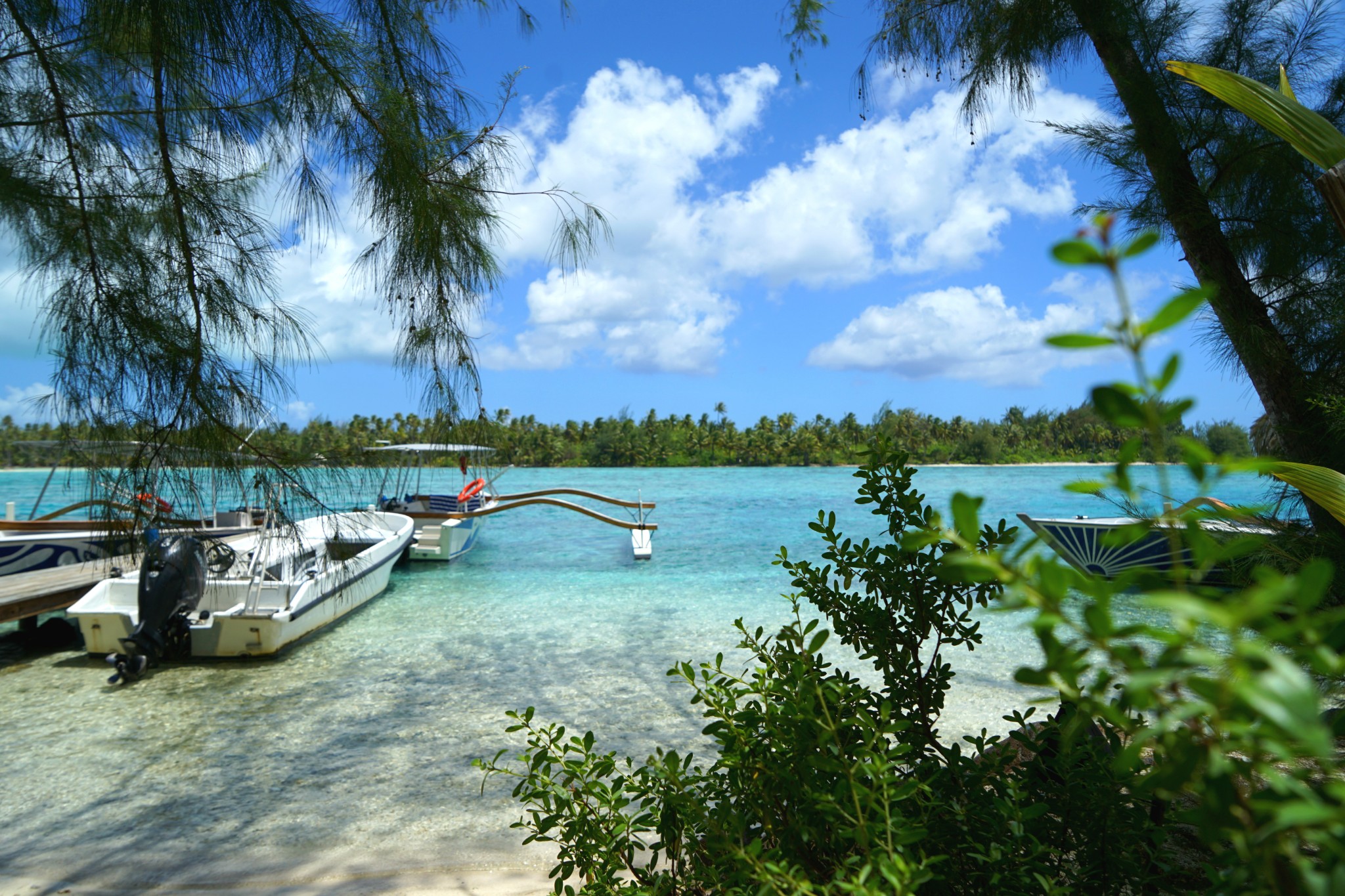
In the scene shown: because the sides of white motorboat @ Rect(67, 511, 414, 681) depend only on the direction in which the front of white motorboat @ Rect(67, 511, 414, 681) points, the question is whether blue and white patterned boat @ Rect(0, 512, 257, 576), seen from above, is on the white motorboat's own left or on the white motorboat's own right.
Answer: on the white motorboat's own left

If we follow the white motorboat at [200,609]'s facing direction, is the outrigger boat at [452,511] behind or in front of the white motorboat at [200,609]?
in front

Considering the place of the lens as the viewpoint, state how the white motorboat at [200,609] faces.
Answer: facing away from the viewer and to the right of the viewer

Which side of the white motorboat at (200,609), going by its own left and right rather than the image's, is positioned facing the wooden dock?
left

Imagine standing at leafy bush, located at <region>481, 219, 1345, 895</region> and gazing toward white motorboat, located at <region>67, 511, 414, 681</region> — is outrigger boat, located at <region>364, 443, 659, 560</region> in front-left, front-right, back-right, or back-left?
front-right

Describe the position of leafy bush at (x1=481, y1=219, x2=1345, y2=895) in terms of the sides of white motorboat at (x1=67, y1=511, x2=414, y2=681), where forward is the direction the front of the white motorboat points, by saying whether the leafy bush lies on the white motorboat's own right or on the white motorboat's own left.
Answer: on the white motorboat's own right

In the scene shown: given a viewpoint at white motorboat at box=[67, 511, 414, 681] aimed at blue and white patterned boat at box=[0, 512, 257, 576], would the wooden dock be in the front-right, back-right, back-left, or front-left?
front-left
